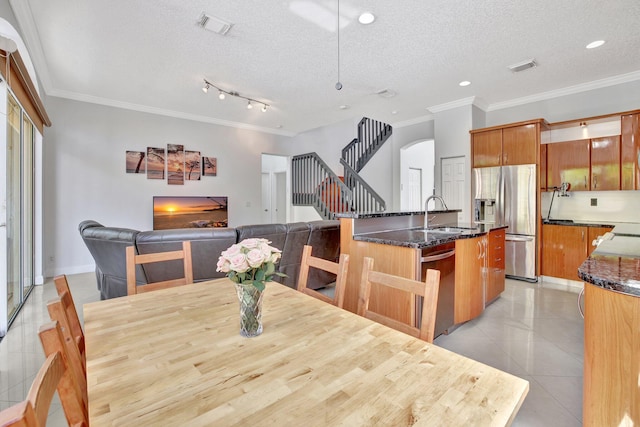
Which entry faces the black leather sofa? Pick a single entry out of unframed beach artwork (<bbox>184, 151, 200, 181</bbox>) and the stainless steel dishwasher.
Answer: the unframed beach artwork

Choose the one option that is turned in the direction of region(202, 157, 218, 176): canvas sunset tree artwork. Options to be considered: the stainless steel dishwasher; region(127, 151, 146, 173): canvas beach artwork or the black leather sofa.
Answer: the black leather sofa

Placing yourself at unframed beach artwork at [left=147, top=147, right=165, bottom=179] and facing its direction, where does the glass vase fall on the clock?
The glass vase is roughly at 12 o'clock from the unframed beach artwork.

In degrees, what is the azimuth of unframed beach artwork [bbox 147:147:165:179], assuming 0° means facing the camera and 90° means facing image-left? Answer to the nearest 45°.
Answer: approximately 0°

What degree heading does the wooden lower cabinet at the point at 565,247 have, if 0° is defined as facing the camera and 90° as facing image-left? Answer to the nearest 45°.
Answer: approximately 0°

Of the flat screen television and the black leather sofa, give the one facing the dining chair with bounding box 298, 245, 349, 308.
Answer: the flat screen television

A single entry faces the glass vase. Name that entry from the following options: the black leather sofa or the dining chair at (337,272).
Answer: the dining chair

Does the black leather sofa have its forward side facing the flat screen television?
yes

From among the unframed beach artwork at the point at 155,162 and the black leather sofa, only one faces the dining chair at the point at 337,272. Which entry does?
the unframed beach artwork

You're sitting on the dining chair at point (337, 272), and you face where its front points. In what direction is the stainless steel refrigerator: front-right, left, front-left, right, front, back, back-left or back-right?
back
